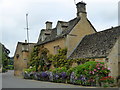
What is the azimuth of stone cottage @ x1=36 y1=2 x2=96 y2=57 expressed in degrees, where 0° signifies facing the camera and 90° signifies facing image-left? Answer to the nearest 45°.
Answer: approximately 45°

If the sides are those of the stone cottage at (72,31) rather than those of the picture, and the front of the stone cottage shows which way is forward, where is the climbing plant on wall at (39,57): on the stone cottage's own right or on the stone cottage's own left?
on the stone cottage's own right

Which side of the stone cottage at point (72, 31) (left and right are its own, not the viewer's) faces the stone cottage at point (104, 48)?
left

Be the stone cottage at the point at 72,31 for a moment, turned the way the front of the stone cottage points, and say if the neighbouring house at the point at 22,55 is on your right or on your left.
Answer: on your right
